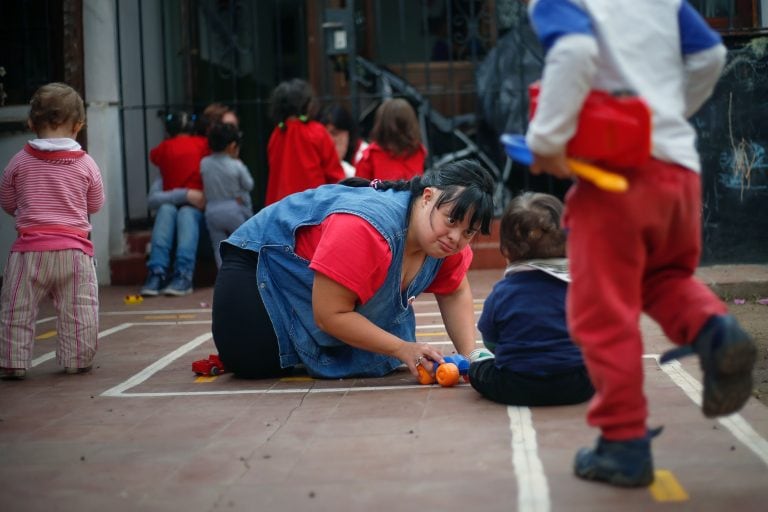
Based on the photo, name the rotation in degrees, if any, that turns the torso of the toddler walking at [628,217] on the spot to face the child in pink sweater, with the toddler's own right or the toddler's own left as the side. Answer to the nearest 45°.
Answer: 0° — they already face them

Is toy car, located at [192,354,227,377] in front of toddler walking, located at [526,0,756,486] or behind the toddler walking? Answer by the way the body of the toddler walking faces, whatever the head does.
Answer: in front

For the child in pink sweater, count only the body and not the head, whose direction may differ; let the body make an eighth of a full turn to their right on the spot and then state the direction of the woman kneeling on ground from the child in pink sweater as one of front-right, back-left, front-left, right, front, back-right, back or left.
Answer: right

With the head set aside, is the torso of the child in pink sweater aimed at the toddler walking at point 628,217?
no

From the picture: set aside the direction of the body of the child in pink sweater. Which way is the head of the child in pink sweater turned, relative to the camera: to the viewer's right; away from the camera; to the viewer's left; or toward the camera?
away from the camera

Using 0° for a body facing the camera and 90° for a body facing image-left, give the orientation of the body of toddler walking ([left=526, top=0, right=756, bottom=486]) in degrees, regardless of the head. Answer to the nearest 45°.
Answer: approximately 135°

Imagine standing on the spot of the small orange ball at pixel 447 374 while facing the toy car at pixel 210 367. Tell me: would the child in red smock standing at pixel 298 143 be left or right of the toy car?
right

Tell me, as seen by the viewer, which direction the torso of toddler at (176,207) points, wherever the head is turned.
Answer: away from the camera

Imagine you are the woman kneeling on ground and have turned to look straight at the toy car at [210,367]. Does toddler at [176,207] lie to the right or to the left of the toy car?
right

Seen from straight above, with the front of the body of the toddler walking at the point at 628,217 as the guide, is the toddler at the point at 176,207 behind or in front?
in front

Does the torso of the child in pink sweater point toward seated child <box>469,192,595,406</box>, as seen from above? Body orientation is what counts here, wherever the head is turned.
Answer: no

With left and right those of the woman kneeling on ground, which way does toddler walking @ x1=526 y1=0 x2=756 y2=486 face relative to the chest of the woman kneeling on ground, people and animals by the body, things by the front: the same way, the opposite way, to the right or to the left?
the opposite way

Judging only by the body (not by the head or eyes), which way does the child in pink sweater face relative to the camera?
away from the camera

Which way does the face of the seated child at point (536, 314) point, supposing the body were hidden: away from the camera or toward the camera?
away from the camera
